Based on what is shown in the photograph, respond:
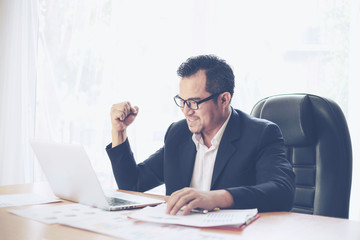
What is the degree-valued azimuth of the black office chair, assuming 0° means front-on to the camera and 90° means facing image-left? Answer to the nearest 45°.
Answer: approximately 45°

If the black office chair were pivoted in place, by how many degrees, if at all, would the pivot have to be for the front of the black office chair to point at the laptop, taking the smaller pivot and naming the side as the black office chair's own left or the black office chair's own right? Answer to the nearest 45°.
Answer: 0° — it already faces it

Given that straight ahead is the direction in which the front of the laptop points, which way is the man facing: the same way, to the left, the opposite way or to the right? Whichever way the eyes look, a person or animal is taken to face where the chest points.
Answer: the opposite way

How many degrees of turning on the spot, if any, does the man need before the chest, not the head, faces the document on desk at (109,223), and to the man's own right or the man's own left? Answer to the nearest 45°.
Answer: approximately 45° to the man's own left

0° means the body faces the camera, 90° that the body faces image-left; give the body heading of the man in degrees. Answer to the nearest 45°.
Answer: approximately 45°

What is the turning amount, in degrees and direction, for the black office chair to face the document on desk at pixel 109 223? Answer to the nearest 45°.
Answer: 0° — it already faces it

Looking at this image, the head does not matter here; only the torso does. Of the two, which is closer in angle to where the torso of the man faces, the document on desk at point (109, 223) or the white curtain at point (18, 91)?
the document on desk

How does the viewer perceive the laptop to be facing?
facing away from the viewer and to the right of the viewer
